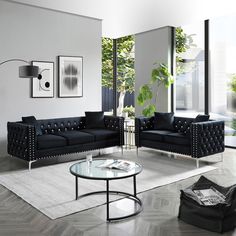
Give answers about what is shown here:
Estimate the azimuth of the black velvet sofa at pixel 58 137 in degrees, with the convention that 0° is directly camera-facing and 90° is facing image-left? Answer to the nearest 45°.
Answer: approximately 315°

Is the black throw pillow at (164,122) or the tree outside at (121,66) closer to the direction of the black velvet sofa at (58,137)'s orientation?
the black throw pillow

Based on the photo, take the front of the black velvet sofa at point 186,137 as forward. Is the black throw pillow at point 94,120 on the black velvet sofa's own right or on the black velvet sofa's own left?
on the black velvet sofa's own right

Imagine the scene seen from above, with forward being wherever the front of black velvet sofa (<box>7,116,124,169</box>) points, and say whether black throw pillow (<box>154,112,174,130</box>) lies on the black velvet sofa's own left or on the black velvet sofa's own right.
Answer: on the black velvet sofa's own left
